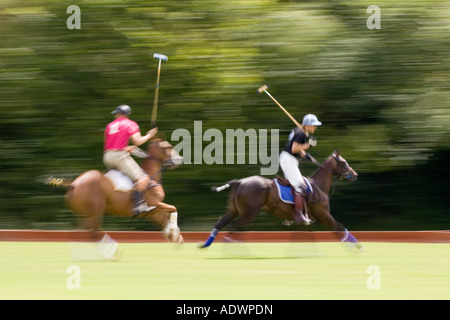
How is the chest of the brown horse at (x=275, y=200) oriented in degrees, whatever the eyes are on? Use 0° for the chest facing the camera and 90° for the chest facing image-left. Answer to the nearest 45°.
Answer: approximately 270°

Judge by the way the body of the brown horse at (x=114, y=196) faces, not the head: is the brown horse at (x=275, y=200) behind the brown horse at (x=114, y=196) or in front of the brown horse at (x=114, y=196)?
in front

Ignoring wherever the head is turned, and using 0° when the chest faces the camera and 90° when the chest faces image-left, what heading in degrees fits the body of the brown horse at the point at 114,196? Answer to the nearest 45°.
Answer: approximately 270°

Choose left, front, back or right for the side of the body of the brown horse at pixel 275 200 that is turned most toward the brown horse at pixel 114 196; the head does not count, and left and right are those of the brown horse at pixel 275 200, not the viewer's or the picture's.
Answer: back

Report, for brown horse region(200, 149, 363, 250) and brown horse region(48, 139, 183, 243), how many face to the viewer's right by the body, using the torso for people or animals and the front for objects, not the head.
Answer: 2

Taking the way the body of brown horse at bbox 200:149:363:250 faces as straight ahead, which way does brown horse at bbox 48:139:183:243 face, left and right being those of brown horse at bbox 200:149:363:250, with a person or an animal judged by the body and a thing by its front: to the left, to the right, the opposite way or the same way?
the same way
